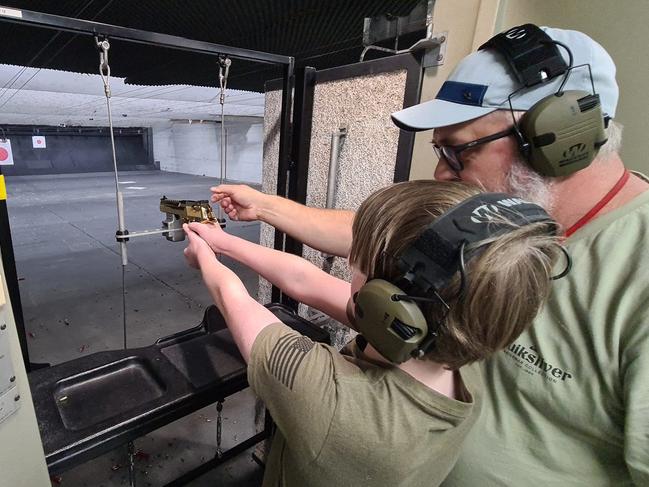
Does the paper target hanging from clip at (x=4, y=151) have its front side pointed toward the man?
yes

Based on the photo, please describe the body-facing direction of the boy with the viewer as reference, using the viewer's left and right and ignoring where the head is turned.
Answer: facing away from the viewer and to the left of the viewer

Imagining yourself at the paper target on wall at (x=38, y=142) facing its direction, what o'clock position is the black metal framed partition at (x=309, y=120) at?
The black metal framed partition is roughly at 12 o'clock from the paper target on wall.

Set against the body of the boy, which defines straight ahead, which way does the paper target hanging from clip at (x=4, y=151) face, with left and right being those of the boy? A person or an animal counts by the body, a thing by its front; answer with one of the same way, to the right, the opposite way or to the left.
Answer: the opposite way

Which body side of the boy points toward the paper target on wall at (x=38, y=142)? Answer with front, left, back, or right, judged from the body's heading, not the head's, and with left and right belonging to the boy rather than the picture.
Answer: front

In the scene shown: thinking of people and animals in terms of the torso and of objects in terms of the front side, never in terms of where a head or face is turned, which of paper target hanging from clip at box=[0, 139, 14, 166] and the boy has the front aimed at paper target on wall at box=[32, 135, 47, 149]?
the boy

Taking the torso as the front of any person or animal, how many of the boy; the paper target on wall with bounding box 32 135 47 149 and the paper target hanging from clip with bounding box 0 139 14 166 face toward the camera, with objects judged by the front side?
2

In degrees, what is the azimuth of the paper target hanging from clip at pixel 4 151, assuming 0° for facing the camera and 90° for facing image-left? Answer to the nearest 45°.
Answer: approximately 0°

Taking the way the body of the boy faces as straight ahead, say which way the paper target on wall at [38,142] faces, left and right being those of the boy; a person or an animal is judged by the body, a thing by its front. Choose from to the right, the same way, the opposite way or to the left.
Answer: the opposite way

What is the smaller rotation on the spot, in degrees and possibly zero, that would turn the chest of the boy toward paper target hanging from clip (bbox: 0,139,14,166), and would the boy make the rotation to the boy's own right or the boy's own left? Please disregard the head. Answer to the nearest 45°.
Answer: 0° — they already face it

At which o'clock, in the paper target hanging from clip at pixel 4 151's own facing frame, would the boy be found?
The boy is roughly at 12 o'clock from the paper target hanging from clip.

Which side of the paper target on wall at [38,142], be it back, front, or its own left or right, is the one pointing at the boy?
front

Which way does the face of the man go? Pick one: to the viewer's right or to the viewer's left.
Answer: to the viewer's left

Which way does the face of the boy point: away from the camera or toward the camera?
away from the camera
